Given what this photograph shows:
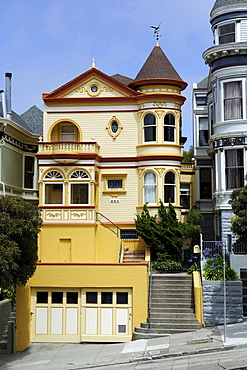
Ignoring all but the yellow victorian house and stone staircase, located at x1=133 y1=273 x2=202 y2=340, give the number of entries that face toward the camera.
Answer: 2

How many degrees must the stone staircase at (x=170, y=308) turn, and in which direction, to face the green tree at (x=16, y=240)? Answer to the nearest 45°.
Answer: approximately 45° to its right

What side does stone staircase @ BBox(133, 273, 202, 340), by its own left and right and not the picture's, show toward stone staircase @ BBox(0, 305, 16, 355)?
right

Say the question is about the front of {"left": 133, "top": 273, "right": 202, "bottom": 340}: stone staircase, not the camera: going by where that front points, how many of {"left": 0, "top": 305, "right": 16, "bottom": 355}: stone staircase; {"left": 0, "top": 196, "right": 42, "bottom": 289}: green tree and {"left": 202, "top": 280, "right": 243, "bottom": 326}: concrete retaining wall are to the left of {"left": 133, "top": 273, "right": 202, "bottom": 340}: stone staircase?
1

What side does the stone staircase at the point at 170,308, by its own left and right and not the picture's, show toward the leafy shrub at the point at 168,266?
back

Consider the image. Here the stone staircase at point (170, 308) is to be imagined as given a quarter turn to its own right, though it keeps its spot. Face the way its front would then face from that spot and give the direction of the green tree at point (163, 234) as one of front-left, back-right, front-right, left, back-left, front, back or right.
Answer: right

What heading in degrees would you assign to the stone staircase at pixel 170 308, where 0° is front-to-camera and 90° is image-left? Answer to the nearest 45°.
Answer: approximately 0°
